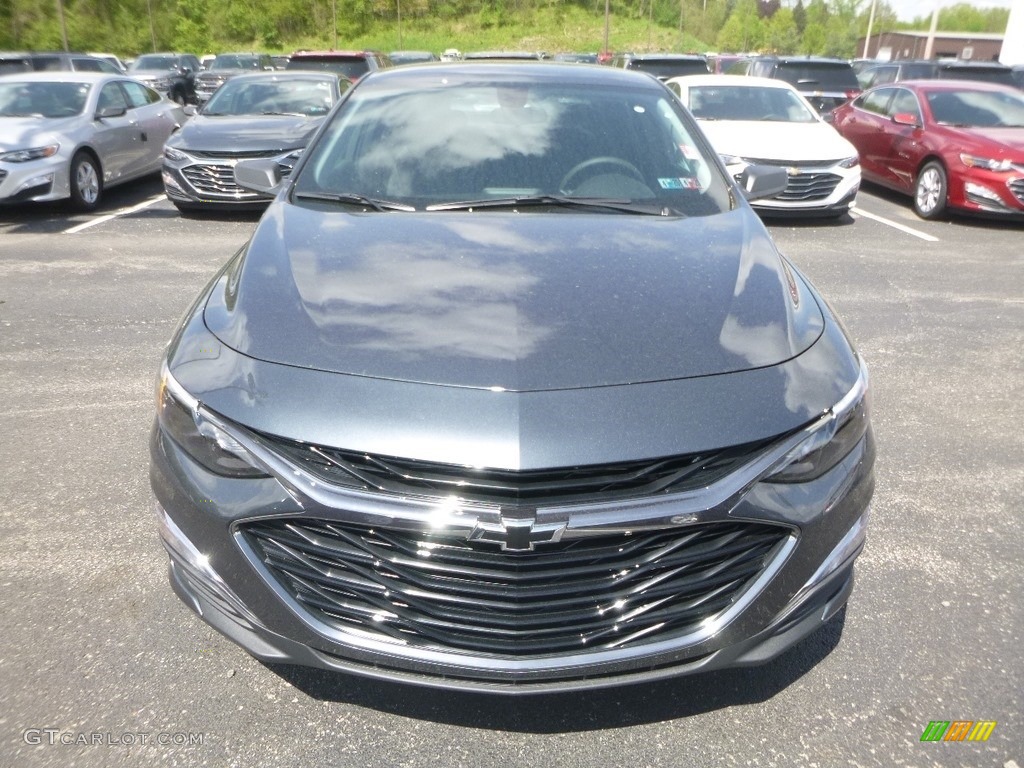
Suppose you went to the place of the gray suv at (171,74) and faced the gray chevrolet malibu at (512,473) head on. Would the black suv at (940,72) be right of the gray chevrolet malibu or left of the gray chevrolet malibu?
left

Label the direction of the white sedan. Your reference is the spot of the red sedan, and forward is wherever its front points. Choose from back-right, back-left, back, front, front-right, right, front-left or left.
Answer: right

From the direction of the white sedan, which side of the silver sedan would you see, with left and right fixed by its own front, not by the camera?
left

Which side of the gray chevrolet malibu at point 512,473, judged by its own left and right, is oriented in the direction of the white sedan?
back

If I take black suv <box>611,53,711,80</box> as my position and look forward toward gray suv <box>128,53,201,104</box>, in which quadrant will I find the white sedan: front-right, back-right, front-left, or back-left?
back-left

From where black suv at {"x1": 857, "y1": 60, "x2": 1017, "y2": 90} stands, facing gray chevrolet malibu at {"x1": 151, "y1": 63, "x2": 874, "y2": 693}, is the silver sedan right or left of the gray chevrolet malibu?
right

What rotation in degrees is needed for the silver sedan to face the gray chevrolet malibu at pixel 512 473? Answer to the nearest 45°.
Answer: approximately 45° to its left
